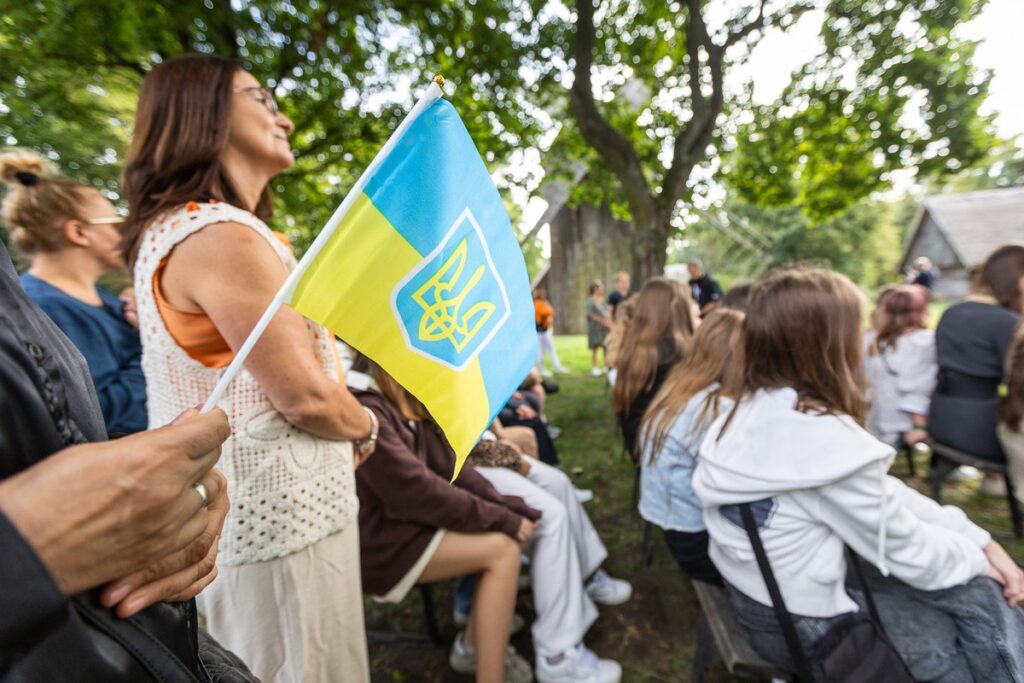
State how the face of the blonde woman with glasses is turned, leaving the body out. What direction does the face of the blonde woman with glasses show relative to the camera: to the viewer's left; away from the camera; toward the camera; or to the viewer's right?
to the viewer's right

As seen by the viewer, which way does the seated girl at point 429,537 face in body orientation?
to the viewer's right

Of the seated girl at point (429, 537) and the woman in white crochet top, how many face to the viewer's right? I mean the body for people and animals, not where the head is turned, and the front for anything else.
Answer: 2

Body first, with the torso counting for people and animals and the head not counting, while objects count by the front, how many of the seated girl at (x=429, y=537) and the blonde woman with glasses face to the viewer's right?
2

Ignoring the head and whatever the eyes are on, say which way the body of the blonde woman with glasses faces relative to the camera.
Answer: to the viewer's right

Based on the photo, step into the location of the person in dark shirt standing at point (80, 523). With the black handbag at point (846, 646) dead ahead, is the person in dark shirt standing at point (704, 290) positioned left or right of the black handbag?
left

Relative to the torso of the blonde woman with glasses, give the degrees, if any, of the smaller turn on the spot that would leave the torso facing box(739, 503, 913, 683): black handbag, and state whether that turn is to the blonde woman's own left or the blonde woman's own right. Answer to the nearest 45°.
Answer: approximately 45° to the blonde woman's own right

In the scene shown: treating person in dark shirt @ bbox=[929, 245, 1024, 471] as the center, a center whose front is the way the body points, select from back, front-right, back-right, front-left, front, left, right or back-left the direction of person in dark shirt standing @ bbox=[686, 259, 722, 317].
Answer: left

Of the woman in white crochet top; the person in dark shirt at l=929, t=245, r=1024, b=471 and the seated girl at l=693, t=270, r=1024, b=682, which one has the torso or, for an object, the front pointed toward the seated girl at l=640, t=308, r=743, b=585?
the woman in white crochet top

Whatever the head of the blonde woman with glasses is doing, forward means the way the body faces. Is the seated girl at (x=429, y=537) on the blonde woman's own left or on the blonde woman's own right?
on the blonde woman's own right

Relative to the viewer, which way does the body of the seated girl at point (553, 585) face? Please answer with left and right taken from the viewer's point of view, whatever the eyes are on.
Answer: facing to the right of the viewer

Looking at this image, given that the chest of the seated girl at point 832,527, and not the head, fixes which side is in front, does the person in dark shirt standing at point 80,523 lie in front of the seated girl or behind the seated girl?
behind

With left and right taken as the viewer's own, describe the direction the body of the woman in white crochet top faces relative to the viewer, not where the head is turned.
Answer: facing to the right of the viewer

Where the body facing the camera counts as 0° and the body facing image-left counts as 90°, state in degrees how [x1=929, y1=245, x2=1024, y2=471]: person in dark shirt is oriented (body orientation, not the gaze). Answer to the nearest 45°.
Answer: approximately 225°

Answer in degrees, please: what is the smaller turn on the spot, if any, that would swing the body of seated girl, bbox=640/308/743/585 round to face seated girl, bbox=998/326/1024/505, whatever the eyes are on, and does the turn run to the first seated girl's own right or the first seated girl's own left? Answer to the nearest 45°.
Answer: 0° — they already face them
